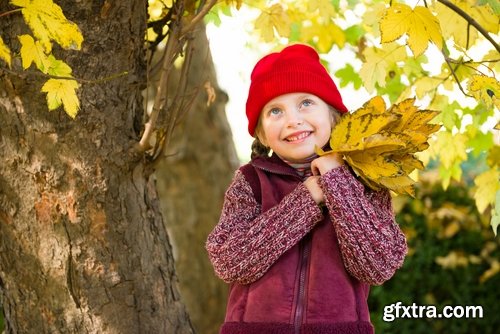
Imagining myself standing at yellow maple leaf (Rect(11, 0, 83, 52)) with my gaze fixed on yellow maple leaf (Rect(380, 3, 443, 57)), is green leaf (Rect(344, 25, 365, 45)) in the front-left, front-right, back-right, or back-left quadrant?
front-left

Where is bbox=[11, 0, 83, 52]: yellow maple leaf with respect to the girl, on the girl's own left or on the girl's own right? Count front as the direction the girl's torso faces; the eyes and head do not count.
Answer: on the girl's own right

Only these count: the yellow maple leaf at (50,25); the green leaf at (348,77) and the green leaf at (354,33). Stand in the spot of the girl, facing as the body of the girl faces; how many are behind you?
2

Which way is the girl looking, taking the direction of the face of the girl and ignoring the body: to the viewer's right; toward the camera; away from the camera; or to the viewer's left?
toward the camera

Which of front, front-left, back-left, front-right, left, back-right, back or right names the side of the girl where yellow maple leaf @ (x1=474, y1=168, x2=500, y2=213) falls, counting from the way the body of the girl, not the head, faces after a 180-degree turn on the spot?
front-right

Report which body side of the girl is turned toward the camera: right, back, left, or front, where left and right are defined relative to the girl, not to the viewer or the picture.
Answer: front

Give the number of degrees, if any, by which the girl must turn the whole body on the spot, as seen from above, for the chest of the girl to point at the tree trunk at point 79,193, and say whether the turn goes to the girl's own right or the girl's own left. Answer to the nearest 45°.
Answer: approximately 90° to the girl's own right

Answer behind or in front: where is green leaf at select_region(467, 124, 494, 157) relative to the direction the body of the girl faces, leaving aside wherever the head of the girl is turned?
behind

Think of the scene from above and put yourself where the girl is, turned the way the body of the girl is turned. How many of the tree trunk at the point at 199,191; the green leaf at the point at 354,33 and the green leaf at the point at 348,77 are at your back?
3

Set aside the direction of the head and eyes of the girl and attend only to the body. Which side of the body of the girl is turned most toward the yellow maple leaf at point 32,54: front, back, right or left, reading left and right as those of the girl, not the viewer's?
right

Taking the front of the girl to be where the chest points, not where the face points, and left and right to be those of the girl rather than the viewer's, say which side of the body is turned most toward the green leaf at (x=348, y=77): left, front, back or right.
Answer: back

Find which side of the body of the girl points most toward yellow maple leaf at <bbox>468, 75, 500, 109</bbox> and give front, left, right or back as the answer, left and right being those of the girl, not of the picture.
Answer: left

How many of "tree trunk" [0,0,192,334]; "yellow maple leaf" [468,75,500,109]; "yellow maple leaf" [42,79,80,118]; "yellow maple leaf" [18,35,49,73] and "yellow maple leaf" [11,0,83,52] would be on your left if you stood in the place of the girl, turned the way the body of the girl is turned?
1
